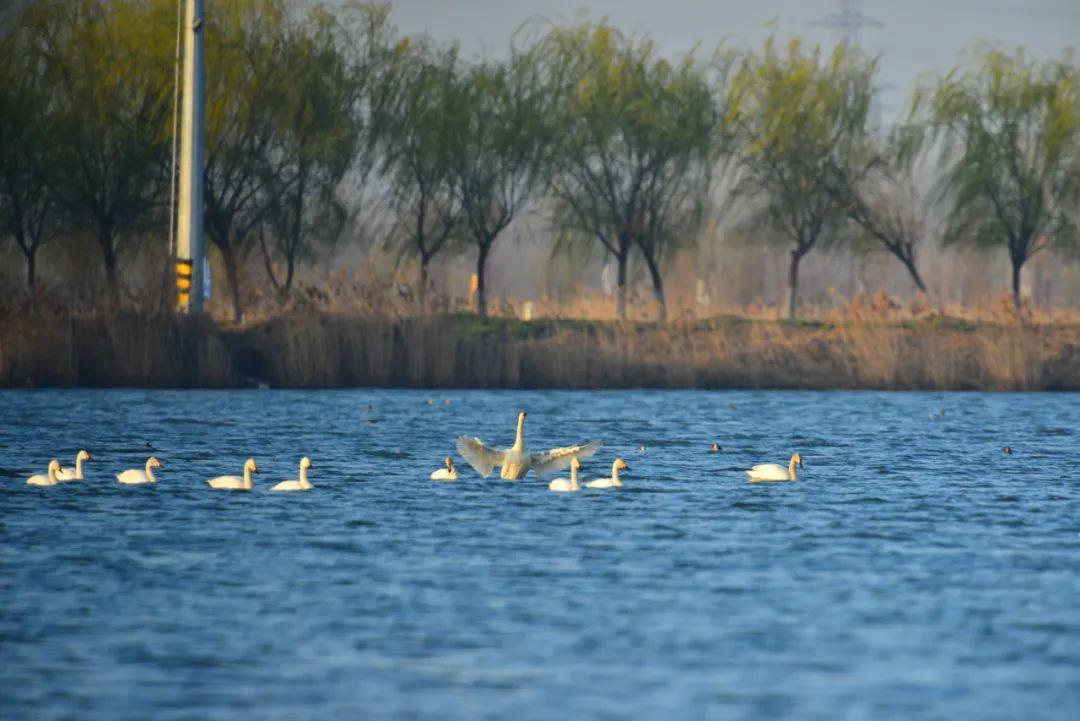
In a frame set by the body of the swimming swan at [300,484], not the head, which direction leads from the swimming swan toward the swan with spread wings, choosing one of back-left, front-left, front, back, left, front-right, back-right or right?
front

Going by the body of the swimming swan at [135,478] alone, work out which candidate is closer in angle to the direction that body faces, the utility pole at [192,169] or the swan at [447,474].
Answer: the swan

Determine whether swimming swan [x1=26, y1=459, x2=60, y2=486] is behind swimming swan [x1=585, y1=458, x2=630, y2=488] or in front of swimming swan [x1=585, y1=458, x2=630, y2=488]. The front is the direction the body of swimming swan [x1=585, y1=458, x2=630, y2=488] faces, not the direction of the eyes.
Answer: behind

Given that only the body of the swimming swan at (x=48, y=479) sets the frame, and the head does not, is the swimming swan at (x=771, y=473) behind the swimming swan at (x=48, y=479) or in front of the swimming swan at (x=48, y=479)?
in front

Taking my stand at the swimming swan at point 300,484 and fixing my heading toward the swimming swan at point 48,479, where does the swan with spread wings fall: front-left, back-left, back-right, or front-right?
back-right

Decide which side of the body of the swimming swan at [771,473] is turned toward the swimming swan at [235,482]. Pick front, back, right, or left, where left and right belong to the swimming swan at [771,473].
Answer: back

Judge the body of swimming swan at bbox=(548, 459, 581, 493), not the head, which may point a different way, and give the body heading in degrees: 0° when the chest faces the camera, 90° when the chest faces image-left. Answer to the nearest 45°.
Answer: approximately 270°

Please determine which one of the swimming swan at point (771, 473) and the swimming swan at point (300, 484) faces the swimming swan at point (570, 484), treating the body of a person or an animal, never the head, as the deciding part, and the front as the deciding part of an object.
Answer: the swimming swan at point (300, 484)

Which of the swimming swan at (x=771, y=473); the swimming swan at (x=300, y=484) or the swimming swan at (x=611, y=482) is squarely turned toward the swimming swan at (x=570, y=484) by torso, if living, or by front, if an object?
the swimming swan at (x=300, y=484)

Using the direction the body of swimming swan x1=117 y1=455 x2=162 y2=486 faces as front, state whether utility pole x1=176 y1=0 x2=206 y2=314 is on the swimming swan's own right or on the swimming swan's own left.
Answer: on the swimming swan's own left

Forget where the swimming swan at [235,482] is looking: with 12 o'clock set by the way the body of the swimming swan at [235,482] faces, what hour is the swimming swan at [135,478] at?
the swimming swan at [135,478] is roughly at 7 o'clock from the swimming swan at [235,482].

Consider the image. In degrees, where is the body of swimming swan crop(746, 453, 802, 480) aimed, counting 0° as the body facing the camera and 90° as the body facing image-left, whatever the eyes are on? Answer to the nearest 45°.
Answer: approximately 270°

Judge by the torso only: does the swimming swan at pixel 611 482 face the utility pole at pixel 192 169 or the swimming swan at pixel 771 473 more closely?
the swimming swan

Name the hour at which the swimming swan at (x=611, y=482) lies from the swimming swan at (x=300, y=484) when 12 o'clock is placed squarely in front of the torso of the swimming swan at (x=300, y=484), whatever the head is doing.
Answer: the swimming swan at (x=611, y=482) is roughly at 12 o'clock from the swimming swan at (x=300, y=484).

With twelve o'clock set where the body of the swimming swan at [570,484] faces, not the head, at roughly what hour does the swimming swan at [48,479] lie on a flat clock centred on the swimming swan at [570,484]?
the swimming swan at [48,479] is roughly at 6 o'clock from the swimming swan at [570,484].
